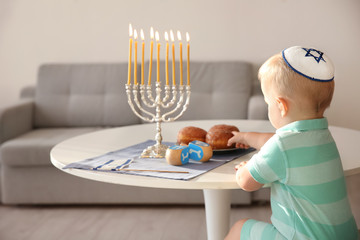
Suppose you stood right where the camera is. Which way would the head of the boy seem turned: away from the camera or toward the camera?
away from the camera

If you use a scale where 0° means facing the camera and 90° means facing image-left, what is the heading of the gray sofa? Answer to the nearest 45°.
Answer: approximately 0°

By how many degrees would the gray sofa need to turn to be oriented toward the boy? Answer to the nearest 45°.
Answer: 0° — it already faces them

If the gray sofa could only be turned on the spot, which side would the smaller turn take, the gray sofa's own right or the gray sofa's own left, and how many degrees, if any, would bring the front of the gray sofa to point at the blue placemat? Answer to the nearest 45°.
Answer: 0° — it already faces it

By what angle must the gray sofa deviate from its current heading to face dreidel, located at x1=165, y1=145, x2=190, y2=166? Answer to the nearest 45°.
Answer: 0° — it already faces it

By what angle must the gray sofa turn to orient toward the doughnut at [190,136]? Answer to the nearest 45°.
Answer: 0° — it already faces it

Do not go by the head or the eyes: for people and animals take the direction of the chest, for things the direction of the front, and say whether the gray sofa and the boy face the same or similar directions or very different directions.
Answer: very different directions

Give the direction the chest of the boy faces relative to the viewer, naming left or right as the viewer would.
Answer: facing away from the viewer and to the left of the viewer

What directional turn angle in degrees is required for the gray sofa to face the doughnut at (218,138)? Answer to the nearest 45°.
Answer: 0° — it already faces it

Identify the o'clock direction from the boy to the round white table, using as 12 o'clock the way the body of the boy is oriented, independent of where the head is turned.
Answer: The round white table is roughly at 12 o'clock from the boy.

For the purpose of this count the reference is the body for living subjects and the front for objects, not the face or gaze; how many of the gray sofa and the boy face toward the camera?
1
